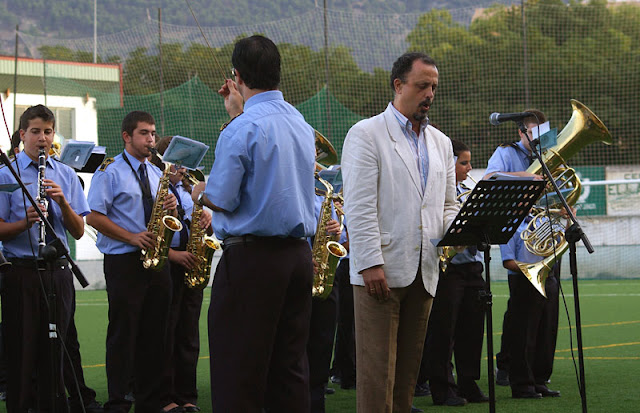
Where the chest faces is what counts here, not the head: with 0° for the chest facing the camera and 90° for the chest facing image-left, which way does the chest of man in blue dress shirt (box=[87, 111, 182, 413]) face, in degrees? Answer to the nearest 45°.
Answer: approximately 315°

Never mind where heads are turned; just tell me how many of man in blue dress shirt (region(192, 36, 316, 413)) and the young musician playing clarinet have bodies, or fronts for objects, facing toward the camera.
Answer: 1

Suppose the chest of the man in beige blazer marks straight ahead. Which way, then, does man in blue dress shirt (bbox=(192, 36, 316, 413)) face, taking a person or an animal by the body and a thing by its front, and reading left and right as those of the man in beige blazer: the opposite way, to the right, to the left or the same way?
the opposite way

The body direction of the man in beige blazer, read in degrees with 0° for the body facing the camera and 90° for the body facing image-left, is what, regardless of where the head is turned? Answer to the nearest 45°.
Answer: approximately 315°

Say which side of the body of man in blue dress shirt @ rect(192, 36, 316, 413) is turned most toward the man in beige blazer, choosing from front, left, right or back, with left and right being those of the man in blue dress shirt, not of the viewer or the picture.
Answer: right
